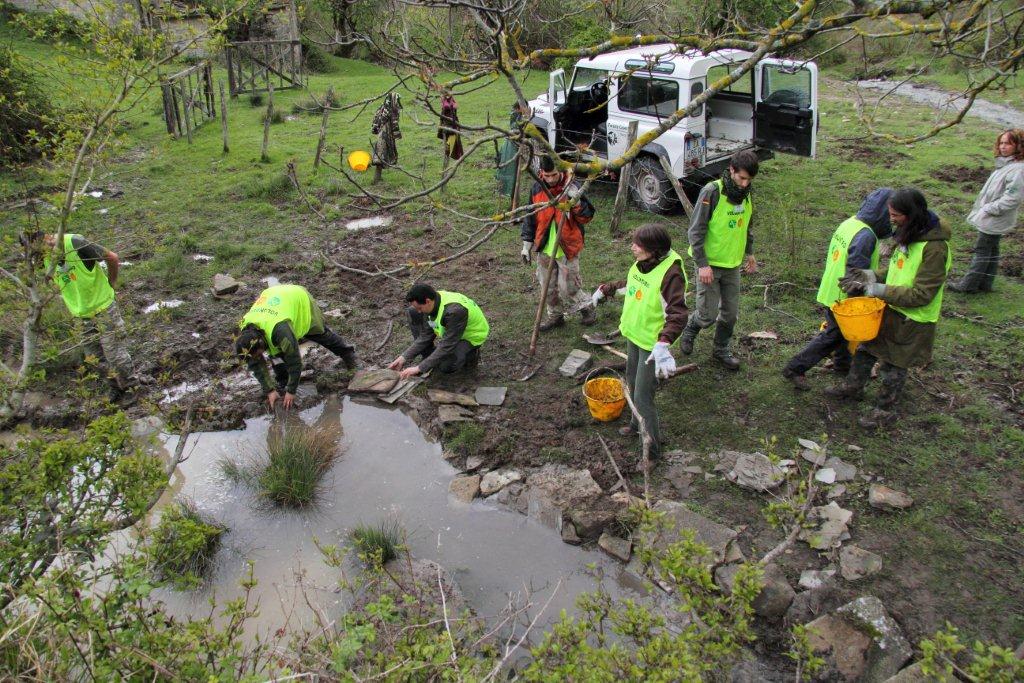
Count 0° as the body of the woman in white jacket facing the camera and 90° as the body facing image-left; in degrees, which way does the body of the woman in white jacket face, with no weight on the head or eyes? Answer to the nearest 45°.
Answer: approximately 45°

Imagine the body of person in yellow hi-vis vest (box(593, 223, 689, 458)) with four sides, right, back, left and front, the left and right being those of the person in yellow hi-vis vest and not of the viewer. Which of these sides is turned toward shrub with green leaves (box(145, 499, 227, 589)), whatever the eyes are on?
front

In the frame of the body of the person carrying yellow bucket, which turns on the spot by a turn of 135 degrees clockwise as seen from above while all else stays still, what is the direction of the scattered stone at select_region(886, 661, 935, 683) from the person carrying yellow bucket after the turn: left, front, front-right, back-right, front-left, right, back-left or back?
back-right

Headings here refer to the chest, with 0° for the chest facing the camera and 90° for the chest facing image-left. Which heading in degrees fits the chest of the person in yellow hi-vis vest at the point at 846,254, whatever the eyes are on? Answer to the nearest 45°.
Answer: approximately 270°

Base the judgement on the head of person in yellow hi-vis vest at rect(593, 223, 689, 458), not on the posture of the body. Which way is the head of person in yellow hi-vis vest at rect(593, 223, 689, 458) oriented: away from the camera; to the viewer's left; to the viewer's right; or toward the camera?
to the viewer's left

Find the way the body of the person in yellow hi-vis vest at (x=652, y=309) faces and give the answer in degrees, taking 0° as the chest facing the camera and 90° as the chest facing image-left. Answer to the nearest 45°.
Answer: approximately 45°

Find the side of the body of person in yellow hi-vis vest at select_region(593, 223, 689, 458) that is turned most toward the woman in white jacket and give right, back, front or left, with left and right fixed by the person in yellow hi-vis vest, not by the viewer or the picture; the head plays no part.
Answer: back
